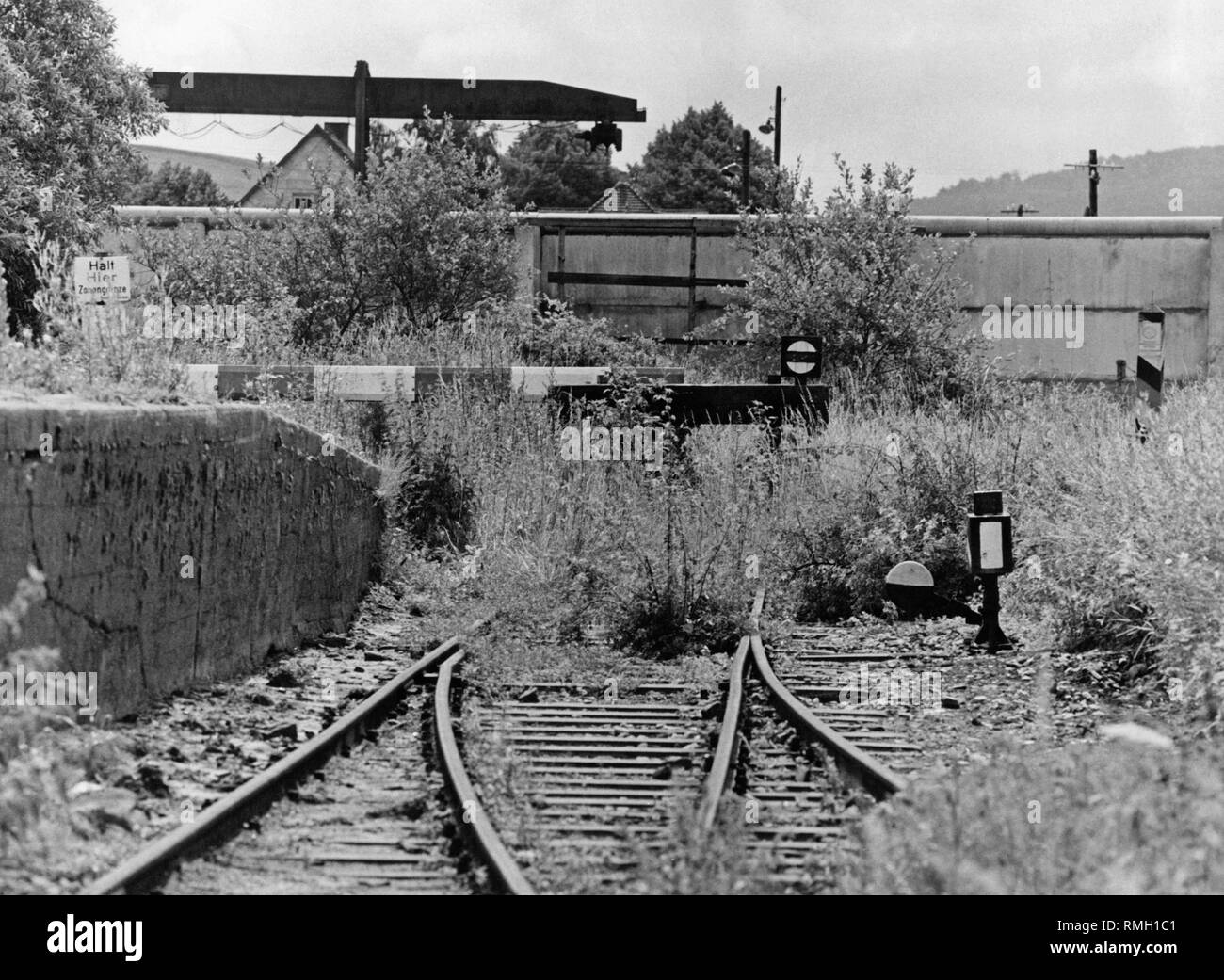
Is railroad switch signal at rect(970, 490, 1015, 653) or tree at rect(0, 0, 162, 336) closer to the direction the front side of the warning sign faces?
the railroad switch signal

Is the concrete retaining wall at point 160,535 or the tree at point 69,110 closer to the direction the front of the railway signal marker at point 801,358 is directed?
the concrete retaining wall

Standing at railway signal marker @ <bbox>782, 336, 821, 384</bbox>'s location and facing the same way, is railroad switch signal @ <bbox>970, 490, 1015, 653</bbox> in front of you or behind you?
in front

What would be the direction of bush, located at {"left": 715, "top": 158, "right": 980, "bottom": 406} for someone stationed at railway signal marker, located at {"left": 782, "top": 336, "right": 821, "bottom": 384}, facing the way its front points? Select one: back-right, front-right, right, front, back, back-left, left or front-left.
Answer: back

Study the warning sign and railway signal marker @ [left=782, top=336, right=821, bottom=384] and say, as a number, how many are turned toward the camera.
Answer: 2

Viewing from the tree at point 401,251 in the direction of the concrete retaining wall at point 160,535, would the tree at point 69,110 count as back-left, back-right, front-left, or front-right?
front-right

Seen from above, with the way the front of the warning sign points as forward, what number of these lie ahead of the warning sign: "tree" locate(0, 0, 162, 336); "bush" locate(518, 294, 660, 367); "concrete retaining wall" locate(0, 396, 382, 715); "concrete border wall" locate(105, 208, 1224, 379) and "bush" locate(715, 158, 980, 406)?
1

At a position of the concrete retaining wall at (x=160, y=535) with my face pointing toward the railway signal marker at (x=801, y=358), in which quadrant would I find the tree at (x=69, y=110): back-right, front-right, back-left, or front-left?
front-left

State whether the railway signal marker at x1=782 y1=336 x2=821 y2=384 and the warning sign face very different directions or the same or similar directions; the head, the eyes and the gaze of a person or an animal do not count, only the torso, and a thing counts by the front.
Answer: same or similar directions

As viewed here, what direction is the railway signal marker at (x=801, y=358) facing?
toward the camera

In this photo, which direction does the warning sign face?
toward the camera

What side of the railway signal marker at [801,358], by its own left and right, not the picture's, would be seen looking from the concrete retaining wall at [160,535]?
front

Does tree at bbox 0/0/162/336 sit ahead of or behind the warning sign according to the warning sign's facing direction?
behind

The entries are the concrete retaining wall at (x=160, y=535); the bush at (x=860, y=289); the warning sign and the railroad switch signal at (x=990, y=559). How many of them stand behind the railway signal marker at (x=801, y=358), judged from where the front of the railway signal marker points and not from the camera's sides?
1
